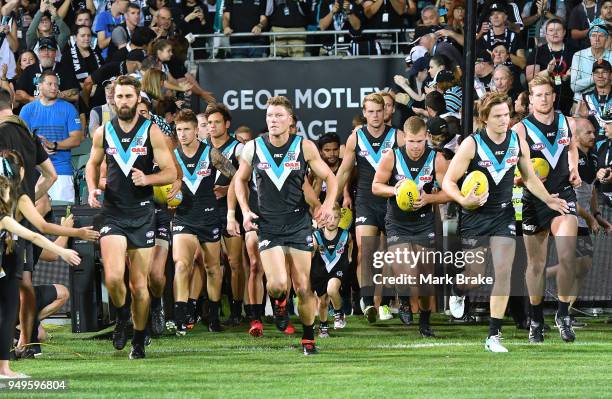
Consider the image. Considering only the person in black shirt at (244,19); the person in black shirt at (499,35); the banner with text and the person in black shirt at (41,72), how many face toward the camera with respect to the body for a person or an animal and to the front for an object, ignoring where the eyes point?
4

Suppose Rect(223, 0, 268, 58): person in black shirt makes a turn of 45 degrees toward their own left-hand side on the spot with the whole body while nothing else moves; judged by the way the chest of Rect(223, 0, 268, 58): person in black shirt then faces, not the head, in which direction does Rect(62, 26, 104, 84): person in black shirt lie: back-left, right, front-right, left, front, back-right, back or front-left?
back-right

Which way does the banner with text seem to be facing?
toward the camera

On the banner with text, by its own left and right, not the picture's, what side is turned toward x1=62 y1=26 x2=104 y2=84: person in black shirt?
right

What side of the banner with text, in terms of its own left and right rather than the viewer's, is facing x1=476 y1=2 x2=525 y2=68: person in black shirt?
left

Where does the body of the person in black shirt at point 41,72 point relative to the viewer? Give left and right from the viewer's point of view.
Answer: facing the viewer

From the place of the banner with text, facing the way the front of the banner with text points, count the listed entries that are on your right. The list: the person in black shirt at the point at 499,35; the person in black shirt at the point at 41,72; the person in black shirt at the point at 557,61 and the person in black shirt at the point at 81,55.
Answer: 2

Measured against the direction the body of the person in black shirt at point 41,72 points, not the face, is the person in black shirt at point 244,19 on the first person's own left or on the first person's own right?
on the first person's own left

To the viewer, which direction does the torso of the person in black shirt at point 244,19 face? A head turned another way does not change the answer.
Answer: toward the camera
